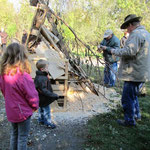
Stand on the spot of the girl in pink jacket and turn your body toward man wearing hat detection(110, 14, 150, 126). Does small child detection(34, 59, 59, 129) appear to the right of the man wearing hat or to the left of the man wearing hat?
left

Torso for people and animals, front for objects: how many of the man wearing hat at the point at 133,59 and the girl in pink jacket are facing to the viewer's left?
1

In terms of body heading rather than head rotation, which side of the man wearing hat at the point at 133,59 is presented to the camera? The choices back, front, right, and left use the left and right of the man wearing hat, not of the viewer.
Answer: left

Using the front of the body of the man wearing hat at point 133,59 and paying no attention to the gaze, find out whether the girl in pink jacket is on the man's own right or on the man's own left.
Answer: on the man's own left

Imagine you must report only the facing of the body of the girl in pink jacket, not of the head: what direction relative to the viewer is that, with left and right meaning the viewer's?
facing away from the viewer and to the right of the viewer
